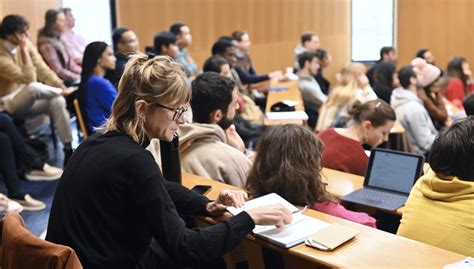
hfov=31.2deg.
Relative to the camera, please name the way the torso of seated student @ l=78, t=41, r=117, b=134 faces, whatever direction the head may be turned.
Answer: to the viewer's right

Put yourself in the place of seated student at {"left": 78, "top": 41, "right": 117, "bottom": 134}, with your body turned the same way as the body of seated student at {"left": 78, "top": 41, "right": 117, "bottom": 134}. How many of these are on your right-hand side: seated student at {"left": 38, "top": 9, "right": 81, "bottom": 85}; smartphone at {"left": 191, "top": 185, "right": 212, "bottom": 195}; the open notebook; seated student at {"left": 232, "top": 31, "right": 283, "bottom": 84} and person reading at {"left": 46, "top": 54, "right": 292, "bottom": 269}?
3

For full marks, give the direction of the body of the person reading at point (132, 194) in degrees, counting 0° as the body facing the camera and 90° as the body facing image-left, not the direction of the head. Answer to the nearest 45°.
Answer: approximately 270°

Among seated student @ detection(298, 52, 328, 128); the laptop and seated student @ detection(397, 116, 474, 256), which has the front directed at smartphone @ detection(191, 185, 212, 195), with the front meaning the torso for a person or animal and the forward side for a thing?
the laptop

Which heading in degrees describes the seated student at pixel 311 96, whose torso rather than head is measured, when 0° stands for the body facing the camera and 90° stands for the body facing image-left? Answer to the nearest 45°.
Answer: approximately 270°

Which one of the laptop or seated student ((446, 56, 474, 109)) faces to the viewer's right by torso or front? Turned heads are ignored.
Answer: the seated student

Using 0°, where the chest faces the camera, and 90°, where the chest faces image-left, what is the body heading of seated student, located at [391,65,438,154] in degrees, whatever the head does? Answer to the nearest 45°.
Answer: approximately 225°

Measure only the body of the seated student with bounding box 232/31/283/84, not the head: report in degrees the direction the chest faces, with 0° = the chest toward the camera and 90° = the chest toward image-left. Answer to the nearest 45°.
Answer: approximately 270°
